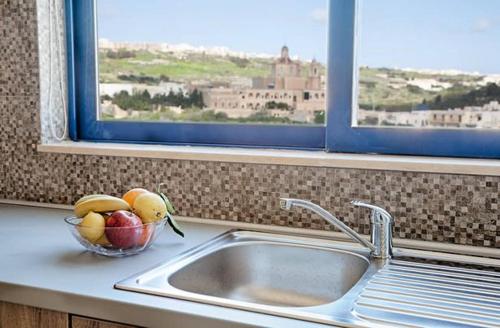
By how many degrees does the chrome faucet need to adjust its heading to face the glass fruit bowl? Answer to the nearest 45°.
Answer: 0° — it already faces it

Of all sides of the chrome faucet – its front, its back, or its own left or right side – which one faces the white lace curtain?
front

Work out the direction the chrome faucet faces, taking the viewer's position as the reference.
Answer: facing to the left of the viewer

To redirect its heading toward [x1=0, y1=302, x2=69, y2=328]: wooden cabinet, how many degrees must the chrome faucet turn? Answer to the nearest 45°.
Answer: approximately 45° to its left

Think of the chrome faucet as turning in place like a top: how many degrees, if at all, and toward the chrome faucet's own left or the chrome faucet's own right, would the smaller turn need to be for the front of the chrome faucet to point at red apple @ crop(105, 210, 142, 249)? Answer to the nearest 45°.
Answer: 0° — it already faces it

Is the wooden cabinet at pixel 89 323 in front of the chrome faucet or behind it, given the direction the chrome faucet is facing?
in front

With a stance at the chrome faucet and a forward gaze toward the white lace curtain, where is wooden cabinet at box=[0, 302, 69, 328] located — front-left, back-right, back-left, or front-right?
front-left

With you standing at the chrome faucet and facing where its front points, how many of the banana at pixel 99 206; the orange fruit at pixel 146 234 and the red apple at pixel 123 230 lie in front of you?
3
